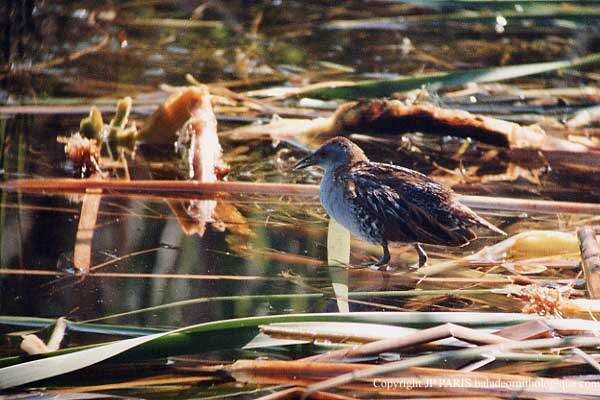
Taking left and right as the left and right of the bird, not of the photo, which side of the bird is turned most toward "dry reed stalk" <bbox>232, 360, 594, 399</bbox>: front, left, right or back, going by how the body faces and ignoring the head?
left

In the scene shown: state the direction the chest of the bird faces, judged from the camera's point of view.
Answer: to the viewer's left

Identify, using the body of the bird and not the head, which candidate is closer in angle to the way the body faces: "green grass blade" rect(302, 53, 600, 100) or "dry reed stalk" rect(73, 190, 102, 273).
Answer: the dry reed stalk

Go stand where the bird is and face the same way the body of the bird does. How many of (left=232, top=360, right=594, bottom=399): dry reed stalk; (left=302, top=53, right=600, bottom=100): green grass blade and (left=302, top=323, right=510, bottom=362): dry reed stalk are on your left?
2

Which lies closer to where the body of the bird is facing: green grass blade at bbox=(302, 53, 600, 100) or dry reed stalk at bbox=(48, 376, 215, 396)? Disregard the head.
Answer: the dry reed stalk

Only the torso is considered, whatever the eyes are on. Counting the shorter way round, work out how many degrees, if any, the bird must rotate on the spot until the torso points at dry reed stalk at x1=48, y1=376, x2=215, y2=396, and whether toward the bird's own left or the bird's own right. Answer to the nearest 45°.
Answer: approximately 45° to the bird's own left

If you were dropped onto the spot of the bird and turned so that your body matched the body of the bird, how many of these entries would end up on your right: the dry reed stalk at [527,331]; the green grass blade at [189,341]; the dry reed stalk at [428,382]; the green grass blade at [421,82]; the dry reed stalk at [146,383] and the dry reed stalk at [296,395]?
1

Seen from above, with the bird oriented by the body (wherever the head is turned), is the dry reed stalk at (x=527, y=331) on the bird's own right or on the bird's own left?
on the bird's own left

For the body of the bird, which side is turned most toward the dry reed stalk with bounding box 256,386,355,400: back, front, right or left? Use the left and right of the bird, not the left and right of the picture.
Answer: left

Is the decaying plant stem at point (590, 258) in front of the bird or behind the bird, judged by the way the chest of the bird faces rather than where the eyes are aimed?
behind
